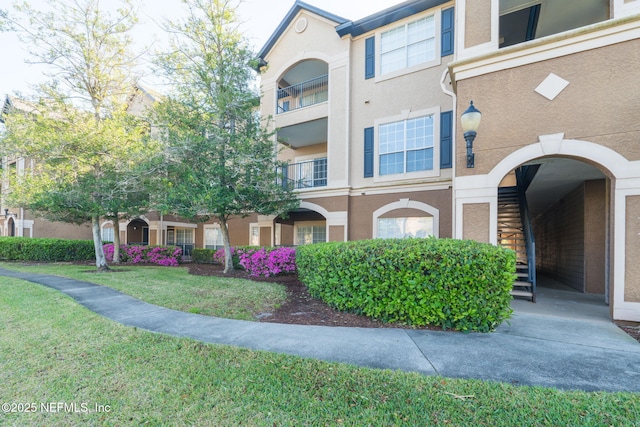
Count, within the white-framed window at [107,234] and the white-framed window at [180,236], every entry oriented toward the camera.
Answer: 2

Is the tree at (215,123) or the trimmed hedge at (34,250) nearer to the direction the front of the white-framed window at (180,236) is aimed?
the tree

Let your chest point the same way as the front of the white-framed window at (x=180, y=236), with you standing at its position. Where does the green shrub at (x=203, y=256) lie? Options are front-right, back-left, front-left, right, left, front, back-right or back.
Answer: front

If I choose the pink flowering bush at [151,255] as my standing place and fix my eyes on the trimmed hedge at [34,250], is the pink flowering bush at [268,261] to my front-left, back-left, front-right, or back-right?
back-left

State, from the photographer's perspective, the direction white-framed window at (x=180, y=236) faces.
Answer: facing the viewer

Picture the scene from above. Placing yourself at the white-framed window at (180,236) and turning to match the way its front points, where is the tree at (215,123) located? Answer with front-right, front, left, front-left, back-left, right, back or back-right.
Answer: front

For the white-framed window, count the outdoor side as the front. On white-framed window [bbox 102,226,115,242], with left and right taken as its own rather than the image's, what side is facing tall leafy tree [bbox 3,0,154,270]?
front

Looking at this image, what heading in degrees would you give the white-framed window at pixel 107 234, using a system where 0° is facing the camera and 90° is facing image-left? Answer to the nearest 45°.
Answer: approximately 0°
